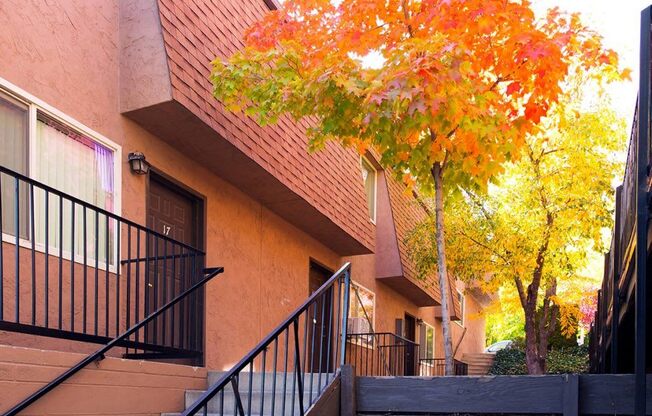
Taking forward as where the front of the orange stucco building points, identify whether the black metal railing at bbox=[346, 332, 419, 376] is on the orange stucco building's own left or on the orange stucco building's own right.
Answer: on the orange stucco building's own left

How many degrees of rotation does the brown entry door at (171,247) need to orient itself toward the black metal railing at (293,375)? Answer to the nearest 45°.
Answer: approximately 45° to its right

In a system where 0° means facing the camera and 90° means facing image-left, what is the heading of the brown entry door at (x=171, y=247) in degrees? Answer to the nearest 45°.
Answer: approximately 315°

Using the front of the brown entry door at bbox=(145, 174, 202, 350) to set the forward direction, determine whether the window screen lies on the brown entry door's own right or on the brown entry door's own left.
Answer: on the brown entry door's own right

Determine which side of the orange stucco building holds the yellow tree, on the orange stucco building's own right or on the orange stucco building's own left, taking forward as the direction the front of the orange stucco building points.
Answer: on the orange stucco building's own left

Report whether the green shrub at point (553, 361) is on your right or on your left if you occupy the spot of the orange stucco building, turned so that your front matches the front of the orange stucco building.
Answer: on your left
